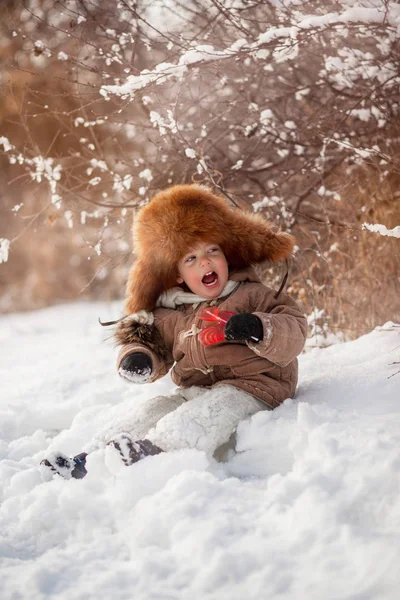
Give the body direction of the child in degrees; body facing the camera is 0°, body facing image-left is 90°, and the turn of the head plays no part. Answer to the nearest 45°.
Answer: approximately 45°
